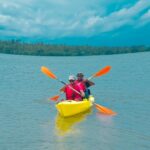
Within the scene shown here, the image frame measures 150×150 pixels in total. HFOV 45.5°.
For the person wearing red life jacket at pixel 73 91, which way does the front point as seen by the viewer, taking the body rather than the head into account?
toward the camera
